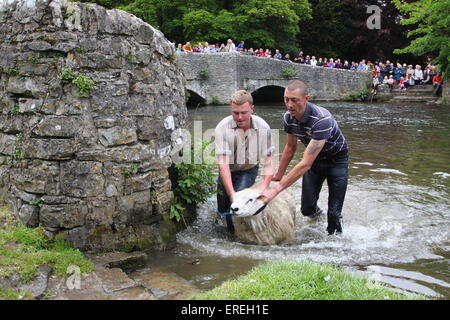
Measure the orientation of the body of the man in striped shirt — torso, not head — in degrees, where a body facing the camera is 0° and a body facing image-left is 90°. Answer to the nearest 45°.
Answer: approximately 45°

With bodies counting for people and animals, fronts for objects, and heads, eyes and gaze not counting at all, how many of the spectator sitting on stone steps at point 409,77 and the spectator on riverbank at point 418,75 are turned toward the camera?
2

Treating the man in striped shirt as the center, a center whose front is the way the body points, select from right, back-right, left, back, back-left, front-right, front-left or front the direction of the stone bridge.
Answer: back-right

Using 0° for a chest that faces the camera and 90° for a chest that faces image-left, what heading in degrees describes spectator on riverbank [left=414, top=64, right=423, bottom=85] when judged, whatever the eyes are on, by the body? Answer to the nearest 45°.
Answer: approximately 0°

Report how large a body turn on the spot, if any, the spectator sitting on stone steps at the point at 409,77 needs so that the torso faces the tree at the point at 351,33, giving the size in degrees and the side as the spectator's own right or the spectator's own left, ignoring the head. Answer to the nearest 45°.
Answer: approximately 135° to the spectator's own right

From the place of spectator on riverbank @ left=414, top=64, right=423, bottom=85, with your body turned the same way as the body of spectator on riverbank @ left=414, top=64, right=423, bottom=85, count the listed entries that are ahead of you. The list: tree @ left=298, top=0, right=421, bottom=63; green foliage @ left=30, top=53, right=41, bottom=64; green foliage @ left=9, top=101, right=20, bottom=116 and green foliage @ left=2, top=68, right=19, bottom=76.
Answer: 3

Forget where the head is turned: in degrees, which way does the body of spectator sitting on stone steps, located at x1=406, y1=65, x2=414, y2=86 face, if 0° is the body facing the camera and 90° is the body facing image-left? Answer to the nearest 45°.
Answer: approximately 0°
